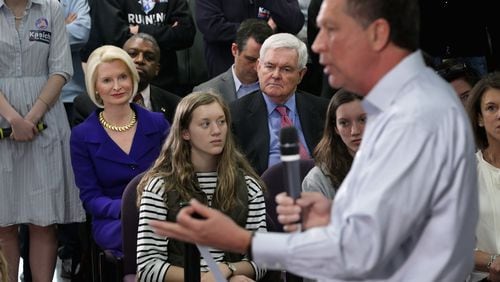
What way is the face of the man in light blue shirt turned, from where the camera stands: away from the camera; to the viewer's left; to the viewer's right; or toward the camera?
to the viewer's left

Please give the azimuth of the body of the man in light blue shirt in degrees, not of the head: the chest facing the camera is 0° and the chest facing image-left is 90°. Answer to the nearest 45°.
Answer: approximately 90°

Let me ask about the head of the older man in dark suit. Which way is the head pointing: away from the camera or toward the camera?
toward the camera

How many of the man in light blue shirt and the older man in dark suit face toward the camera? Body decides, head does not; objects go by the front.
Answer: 1

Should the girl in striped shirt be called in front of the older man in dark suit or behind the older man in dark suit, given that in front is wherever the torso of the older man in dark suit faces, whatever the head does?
in front

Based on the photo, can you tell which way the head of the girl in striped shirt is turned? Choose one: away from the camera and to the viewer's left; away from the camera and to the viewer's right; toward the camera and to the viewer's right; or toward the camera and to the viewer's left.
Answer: toward the camera and to the viewer's right

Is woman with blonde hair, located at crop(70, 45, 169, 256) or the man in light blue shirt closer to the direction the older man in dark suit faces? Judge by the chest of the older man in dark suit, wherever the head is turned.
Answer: the man in light blue shirt

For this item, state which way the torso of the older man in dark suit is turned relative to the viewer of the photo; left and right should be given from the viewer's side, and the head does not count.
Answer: facing the viewer

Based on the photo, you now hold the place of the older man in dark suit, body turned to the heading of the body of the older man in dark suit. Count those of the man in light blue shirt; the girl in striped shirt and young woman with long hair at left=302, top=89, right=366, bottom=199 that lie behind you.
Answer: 0

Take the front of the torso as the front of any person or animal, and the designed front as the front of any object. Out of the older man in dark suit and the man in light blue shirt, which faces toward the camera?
the older man in dark suit

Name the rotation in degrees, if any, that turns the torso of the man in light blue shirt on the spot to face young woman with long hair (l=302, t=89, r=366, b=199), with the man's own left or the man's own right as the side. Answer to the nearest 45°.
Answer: approximately 90° to the man's own right

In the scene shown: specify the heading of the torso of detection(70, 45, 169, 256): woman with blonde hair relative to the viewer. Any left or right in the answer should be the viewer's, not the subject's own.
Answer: facing the viewer and to the right of the viewer

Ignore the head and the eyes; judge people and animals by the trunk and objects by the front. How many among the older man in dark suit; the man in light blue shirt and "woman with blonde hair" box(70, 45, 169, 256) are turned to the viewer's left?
1

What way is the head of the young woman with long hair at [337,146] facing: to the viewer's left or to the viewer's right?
to the viewer's right
